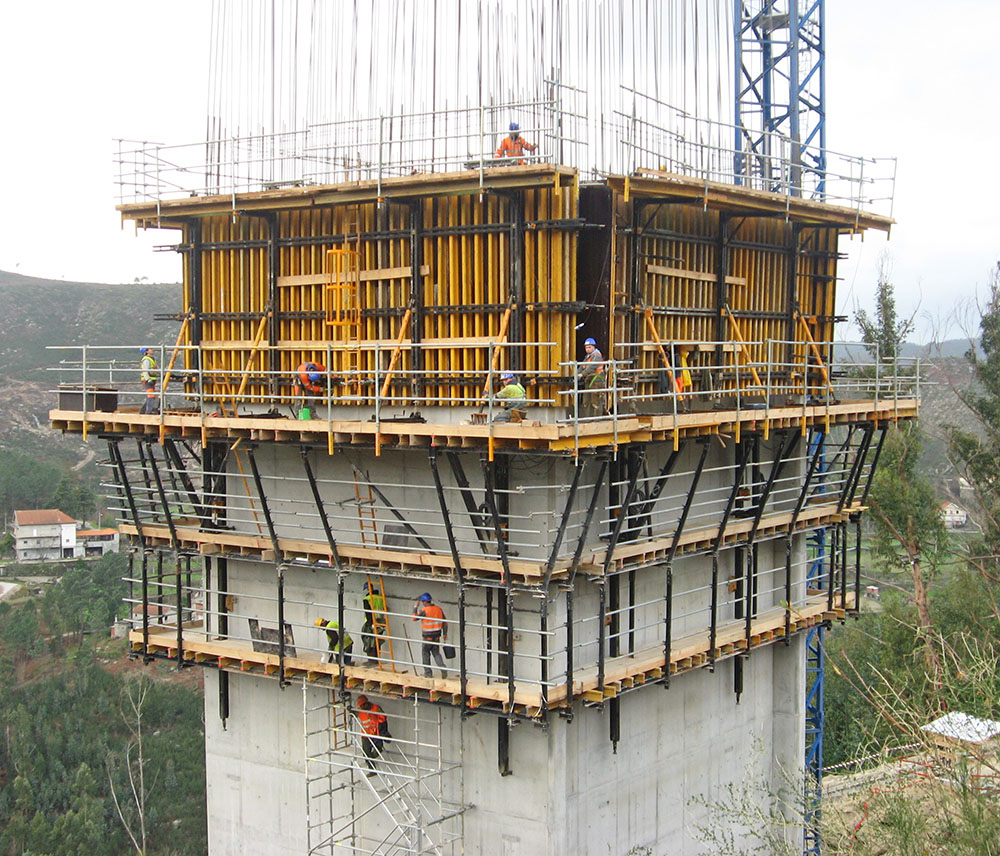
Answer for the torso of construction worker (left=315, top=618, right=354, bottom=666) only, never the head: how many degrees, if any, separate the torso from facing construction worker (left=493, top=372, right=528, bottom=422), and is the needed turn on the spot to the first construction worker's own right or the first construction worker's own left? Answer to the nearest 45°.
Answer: approximately 135° to the first construction worker's own left

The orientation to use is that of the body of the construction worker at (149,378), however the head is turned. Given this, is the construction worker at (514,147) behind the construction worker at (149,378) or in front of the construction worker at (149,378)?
in front

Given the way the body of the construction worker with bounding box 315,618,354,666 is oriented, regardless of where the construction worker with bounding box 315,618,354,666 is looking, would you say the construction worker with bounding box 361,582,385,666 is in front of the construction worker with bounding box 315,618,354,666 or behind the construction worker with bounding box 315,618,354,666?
behind

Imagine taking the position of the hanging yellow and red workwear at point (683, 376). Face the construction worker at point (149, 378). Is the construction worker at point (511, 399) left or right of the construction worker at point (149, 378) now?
left

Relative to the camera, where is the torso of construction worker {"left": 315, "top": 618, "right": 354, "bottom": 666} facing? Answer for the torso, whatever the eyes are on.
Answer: to the viewer's left

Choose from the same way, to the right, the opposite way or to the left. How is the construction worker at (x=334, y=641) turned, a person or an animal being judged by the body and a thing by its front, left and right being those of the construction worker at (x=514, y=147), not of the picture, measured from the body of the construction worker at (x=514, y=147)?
to the right

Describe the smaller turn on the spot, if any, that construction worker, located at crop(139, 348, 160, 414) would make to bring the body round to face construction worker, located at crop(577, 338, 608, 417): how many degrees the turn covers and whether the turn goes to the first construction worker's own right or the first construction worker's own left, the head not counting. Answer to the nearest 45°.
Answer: approximately 45° to the first construction worker's own right
